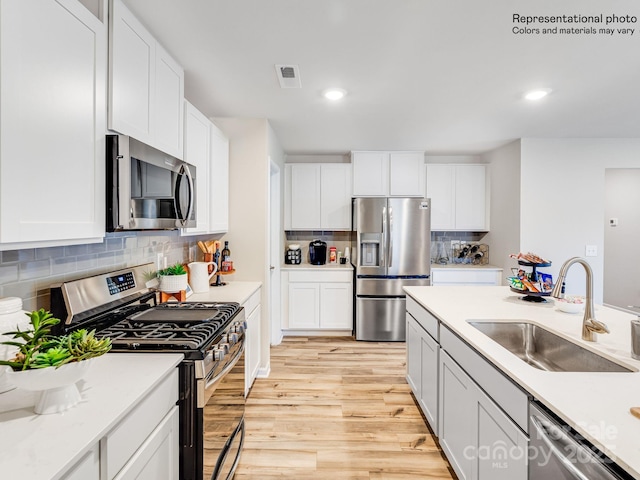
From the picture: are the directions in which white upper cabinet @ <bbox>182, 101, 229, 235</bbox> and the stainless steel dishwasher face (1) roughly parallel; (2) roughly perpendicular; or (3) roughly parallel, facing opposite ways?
roughly parallel, facing opposite ways

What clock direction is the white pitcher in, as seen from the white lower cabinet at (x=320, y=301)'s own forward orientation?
The white pitcher is roughly at 1 o'clock from the white lower cabinet.

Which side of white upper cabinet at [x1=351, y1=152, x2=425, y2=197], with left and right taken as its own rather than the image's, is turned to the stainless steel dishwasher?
front

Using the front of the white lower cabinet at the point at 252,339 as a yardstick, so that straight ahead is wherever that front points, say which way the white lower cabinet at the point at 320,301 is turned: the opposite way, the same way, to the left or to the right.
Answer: to the right

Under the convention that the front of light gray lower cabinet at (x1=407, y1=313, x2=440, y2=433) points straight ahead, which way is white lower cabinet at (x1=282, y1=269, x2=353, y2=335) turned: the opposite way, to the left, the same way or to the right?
to the left

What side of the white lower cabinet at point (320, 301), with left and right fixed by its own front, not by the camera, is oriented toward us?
front

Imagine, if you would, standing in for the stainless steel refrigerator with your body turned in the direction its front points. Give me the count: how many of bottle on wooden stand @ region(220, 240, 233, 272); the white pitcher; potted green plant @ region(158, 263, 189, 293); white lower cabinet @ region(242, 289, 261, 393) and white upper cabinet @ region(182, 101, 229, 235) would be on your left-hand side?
0

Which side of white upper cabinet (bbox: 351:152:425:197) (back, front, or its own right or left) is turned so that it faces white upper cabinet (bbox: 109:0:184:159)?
front

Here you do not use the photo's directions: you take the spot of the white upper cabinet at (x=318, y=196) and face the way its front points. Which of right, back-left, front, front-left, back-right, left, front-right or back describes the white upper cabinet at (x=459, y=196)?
left

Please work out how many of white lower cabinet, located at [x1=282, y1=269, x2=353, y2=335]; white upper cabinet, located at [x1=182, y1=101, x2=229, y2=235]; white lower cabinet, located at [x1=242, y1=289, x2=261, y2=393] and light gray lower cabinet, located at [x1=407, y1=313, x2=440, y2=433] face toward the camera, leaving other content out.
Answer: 1

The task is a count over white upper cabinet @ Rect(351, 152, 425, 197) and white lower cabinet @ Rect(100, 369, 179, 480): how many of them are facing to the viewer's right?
1

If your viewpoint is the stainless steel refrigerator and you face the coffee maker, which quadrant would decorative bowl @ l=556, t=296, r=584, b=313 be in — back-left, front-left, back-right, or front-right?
back-left

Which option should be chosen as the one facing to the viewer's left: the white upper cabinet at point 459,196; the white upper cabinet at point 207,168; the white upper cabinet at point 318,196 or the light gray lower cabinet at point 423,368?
the light gray lower cabinet

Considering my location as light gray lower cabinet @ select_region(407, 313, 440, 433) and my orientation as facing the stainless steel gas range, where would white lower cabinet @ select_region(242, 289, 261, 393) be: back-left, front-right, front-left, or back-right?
front-right

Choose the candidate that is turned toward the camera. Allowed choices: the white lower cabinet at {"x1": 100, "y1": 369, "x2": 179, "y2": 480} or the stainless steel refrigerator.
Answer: the stainless steel refrigerator

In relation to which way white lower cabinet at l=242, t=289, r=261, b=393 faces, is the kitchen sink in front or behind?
in front

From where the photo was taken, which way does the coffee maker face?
toward the camera

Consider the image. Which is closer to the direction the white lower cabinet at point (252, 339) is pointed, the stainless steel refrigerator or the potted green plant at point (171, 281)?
the stainless steel refrigerator

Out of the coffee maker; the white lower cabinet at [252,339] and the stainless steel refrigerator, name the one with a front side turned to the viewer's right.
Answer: the white lower cabinet

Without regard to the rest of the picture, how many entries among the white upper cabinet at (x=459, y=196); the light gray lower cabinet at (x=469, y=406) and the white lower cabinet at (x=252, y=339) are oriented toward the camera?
1

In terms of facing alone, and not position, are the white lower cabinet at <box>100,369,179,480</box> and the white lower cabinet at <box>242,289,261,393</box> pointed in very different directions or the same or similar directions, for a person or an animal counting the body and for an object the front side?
same or similar directions

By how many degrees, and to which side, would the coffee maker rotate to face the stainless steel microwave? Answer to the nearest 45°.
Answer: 0° — it already faces it

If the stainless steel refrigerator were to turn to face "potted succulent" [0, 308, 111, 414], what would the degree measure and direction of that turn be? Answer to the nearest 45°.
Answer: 0° — it already faces it

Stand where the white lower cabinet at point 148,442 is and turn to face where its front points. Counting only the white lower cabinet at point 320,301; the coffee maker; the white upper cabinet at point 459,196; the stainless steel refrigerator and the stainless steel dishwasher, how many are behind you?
0

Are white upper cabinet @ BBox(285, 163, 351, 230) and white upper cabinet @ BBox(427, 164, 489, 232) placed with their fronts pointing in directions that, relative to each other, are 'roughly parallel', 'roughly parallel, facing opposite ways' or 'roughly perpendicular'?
roughly parallel
